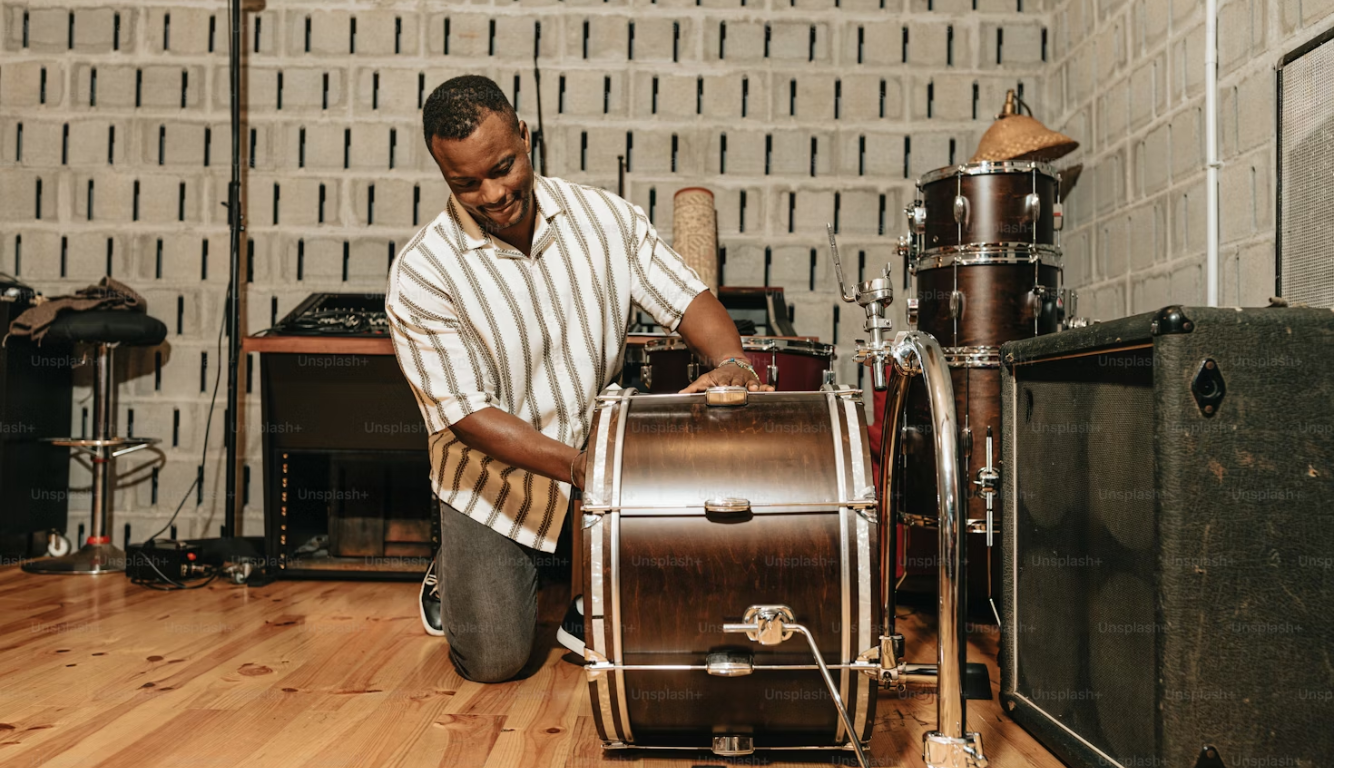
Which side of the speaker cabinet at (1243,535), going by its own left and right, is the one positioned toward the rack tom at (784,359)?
right

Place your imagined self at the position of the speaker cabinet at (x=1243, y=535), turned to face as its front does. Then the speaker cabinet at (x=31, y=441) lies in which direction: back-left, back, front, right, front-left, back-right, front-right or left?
front-right

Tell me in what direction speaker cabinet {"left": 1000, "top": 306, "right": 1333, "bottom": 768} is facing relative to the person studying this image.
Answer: facing the viewer and to the left of the viewer

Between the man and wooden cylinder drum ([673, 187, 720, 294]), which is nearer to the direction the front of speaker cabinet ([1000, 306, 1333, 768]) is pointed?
the man

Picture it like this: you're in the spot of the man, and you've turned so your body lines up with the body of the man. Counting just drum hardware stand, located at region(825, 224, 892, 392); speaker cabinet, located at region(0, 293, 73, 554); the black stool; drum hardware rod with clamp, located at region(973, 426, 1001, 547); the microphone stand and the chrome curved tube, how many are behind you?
3

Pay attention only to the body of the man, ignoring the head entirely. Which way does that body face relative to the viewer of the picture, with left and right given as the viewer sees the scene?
facing the viewer and to the right of the viewer

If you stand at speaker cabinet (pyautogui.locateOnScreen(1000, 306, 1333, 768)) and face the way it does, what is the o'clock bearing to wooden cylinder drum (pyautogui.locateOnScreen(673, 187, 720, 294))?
The wooden cylinder drum is roughly at 3 o'clock from the speaker cabinet.

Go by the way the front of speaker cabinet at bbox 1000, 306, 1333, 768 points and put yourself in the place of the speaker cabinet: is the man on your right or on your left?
on your right

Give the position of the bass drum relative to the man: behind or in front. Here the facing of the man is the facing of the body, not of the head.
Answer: in front
